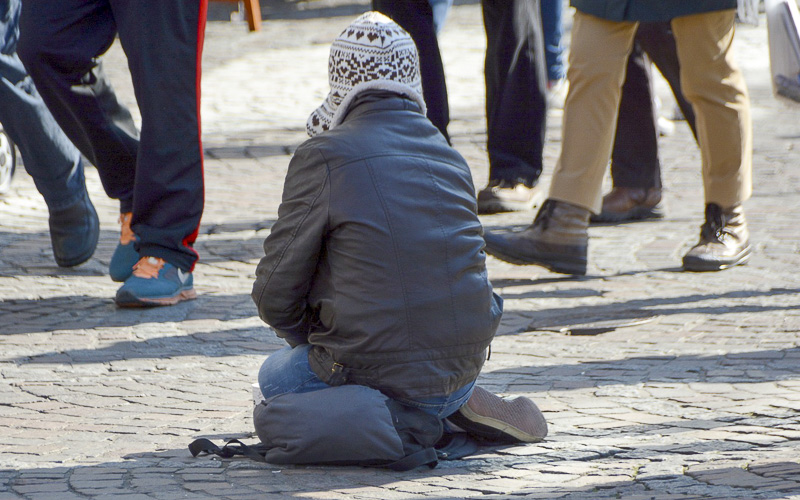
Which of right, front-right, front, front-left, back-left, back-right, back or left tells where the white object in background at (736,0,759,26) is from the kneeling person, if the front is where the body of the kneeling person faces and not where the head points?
right

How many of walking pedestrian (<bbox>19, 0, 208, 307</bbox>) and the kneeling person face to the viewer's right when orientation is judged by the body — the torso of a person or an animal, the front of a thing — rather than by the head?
0

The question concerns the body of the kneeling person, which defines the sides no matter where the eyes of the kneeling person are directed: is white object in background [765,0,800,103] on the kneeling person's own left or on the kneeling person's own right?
on the kneeling person's own right

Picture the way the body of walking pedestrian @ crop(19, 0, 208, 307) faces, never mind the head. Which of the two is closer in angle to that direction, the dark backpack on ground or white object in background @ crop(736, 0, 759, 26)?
the dark backpack on ground

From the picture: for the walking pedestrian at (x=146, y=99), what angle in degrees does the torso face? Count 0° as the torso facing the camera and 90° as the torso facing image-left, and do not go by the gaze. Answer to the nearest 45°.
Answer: approximately 45°

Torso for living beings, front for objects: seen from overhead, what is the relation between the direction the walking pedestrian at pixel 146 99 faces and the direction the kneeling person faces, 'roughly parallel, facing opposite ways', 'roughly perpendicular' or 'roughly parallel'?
roughly perpendicular

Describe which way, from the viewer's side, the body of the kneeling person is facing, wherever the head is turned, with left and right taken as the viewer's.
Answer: facing away from the viewer and to the left of the viewer
